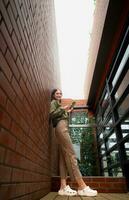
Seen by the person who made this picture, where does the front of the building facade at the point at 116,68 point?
facing to the left of the viewer

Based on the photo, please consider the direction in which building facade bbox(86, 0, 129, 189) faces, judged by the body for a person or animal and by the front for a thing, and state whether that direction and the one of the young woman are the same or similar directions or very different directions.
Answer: very different directions
